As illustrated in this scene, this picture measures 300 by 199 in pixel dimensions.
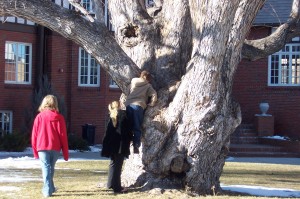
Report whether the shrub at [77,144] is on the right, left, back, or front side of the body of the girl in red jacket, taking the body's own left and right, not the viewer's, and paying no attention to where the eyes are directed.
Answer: front

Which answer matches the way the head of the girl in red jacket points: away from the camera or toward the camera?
away from the camera

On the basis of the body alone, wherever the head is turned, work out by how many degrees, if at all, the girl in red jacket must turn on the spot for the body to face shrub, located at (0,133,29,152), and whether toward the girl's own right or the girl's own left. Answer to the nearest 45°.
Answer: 0° — they already face it

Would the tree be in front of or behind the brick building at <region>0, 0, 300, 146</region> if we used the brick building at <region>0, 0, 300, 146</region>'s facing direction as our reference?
in front

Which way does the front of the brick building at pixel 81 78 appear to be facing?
toward the camera

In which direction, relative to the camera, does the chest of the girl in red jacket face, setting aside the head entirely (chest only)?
away from the camera

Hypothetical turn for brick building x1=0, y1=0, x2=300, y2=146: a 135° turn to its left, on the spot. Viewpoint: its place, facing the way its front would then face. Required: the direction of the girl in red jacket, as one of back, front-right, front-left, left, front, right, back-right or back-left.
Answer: back-right
